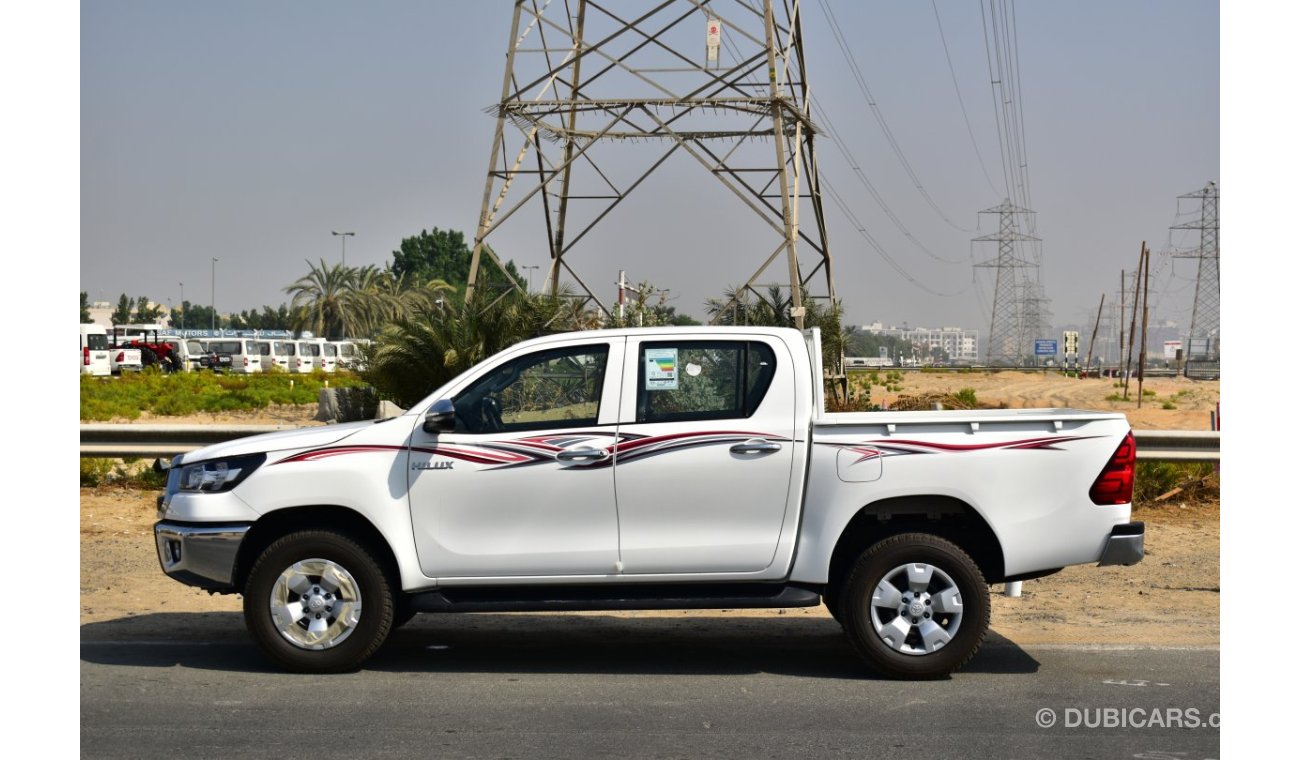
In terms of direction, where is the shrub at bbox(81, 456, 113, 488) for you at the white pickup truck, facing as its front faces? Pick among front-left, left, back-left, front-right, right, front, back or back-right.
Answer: front-right

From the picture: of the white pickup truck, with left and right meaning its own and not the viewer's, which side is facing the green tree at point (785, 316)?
right

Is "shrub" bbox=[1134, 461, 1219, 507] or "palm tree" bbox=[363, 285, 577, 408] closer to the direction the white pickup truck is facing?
the palm tree

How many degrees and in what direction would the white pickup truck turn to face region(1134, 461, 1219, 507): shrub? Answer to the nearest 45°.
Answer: approximately 135° to its right

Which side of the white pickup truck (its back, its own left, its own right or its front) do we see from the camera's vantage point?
left

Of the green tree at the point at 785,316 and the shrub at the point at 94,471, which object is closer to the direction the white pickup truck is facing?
the shrub
